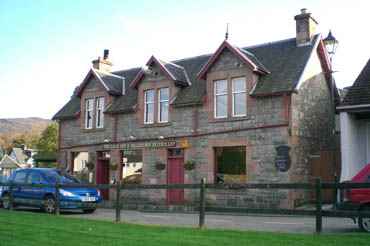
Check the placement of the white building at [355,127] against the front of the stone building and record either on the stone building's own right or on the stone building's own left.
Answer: on the stone building's own left

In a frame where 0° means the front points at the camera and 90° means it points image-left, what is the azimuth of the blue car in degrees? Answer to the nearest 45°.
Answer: approximately 315°

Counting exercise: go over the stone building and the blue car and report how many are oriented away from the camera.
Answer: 0

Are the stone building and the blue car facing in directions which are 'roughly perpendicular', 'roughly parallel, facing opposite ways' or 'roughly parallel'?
roughly perpendicular
